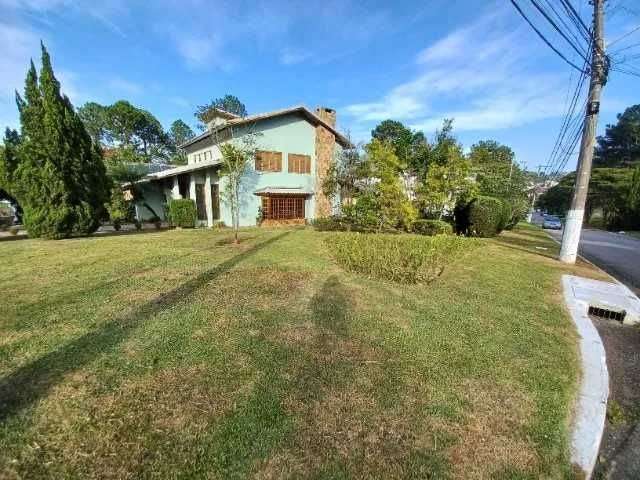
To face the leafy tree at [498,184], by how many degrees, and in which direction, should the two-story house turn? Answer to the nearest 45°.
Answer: approximately 135° to its left

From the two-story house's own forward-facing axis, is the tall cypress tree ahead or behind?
ahead

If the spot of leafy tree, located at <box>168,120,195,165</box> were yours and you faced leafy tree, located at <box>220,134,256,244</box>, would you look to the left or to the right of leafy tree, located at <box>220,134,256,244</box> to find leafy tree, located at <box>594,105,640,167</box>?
left

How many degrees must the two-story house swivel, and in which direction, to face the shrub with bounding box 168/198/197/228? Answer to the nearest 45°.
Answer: approximately 45° to its right

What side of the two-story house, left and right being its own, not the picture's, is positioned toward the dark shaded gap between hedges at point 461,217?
left

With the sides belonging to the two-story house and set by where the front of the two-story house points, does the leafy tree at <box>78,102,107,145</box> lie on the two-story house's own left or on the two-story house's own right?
on the two-story house's own right

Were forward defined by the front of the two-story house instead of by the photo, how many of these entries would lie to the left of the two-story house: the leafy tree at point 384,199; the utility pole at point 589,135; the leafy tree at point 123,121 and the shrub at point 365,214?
3

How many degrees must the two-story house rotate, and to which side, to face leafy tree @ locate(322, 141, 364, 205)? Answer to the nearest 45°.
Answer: approximately 135° to its left

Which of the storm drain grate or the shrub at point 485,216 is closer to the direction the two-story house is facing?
the storm drain grate

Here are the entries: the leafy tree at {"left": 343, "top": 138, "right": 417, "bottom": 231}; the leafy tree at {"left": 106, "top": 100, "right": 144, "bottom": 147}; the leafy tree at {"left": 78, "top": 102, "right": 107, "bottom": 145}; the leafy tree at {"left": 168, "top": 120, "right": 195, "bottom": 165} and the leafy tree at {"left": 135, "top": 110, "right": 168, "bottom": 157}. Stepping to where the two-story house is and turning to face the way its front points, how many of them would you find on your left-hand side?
1

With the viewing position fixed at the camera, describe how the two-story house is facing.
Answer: facing the viewer and to the left of the viewer

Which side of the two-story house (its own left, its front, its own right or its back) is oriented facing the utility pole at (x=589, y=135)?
left

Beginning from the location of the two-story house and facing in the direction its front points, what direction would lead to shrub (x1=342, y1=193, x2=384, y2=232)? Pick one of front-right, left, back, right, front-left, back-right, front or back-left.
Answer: left

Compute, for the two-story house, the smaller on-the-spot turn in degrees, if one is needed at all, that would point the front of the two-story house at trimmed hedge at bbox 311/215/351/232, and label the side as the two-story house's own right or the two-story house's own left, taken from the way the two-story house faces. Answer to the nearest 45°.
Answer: approximately 90° to the two-story house's own left

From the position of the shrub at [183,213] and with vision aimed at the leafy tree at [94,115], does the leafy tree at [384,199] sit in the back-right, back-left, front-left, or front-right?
back-right
